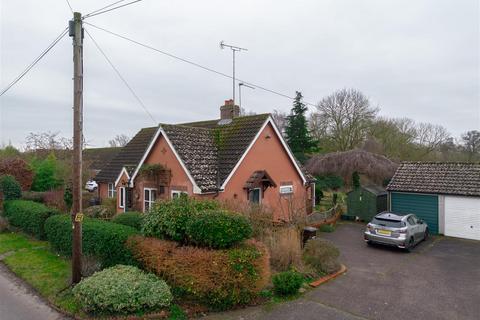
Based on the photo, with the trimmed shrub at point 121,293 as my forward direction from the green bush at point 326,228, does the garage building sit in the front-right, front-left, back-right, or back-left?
back-left

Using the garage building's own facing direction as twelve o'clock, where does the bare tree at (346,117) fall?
The bare tree is roughly at 5 o'clock from the garage building.

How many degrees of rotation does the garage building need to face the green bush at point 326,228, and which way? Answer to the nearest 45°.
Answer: approximately 45° to its right

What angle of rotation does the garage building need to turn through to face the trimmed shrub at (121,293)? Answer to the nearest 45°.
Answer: approximately 45° to its right

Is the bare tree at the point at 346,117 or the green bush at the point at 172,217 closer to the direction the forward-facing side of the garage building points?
the green bush

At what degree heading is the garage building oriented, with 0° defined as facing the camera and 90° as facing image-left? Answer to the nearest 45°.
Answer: approximately 0°
